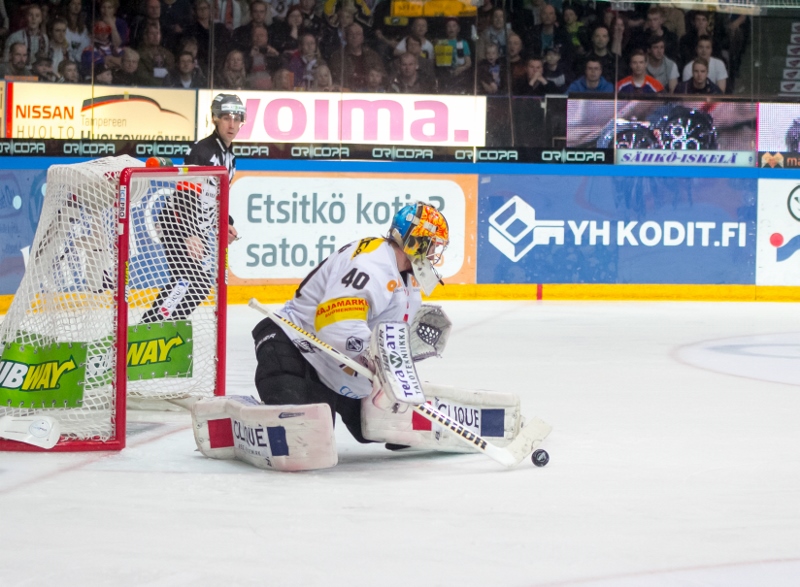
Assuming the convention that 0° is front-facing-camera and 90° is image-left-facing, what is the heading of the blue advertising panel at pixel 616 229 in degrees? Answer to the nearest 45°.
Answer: approximately 0°

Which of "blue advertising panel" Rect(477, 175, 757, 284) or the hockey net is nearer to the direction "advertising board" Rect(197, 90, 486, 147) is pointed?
the hockey net

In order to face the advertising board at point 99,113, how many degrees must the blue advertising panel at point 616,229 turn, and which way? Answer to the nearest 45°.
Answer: approximately 90° to its right

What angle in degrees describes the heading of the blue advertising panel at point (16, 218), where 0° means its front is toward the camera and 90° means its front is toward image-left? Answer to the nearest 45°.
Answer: approximately 0°

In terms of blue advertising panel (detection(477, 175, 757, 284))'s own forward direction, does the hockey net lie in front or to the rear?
in front

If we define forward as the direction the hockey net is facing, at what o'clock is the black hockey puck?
The black hockey puck is roughly at 1 o'clock from the hockey net.

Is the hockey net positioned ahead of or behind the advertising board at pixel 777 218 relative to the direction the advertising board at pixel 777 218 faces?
ahead

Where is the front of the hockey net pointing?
to the viewer's right
